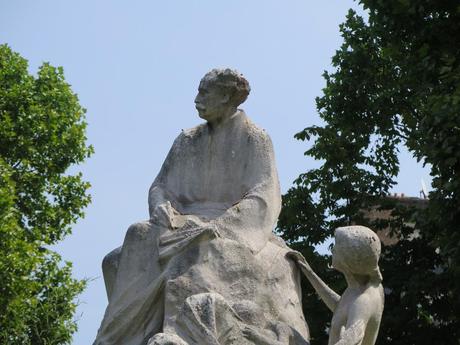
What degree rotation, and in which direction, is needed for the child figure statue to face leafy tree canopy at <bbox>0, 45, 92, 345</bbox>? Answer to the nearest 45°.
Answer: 0° — it already faces it

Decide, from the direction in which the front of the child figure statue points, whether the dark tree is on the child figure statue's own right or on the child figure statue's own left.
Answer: on the child figure statue's own right

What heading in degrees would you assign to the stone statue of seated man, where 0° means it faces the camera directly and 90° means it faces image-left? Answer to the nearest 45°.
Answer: approximately 45°

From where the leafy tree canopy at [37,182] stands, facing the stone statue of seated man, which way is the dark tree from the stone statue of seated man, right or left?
left

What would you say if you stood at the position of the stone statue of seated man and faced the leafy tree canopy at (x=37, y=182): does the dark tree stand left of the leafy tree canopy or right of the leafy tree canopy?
right

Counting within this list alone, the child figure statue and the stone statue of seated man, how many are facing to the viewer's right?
0

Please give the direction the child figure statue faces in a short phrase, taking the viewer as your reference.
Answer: facing away from the viewer and to the left of the viewer

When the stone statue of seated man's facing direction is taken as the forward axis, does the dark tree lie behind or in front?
behind
